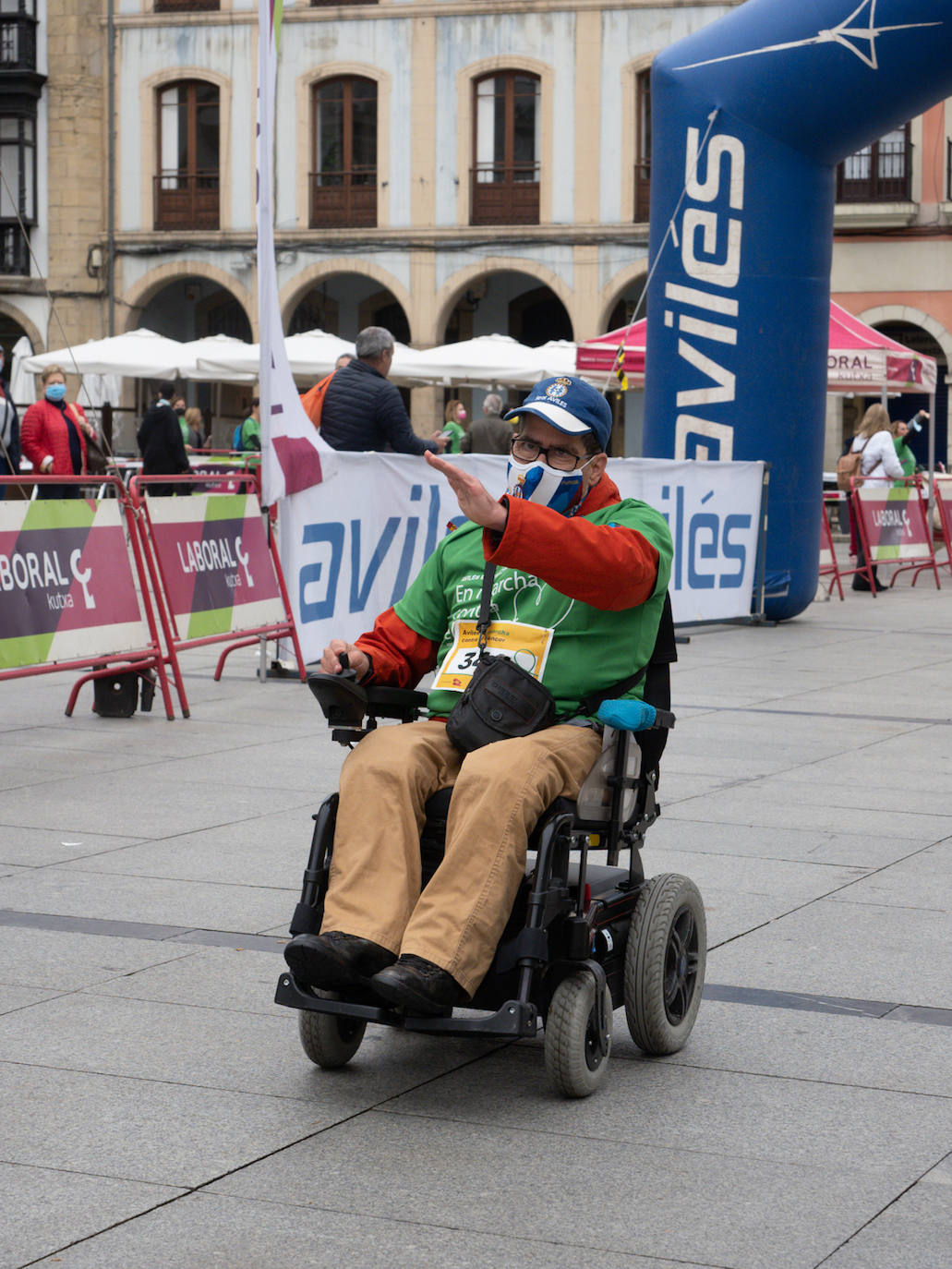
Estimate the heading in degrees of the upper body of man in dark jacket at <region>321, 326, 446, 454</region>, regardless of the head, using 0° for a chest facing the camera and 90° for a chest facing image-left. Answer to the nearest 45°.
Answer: approximately 225°

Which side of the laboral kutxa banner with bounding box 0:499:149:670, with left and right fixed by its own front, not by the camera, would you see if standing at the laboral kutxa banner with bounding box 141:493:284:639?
left

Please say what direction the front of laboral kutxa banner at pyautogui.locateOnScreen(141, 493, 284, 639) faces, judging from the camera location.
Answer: facing the viewer and to the right of the viewer

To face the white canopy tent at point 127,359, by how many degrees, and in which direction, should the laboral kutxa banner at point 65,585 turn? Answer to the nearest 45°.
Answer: approximately 135° to its left

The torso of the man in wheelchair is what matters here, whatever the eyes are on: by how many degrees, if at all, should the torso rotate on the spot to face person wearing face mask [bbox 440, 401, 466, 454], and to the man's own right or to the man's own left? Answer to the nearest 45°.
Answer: approximately 135° to the man's own right

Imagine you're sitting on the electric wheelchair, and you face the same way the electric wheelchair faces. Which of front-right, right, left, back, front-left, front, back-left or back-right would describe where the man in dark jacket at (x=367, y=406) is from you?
back-right

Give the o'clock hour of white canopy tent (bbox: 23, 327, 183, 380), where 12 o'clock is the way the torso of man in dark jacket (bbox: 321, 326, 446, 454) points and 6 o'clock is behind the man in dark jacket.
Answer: The white canopy tent is roughly at 10 o'clock from the man in dark jacket.

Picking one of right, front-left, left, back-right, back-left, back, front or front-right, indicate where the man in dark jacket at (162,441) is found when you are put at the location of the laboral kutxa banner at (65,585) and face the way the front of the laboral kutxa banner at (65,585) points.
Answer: back-left

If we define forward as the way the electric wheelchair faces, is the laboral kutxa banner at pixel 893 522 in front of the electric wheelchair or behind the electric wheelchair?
behind

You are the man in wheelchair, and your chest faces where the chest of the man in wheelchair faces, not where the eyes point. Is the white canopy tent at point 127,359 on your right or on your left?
on your right

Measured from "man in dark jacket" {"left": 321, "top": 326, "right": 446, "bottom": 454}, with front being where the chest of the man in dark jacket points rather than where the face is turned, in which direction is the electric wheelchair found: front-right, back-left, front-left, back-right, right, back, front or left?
back-right
